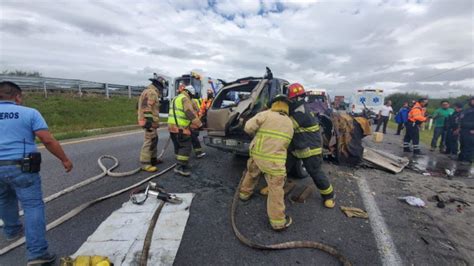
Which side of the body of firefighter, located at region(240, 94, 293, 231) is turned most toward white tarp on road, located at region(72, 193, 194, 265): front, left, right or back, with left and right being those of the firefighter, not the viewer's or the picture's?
left

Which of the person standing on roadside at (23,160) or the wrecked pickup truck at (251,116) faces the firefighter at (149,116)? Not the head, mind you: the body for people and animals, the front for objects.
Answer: the person standing on roadside

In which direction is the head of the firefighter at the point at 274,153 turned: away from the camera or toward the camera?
away from the camera

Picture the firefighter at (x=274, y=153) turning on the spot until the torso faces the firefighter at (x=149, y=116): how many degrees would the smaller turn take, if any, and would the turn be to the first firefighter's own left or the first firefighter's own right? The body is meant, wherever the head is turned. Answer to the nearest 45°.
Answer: approximately 45° to the first firefighter's own left

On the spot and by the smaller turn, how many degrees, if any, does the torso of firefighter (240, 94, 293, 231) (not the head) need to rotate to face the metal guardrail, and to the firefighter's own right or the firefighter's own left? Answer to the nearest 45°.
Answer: approximately 45° to the firefighter's own left

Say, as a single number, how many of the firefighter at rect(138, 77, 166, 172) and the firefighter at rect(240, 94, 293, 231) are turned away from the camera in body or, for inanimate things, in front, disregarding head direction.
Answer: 1

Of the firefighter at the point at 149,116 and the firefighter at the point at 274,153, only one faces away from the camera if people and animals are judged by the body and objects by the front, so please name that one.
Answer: the firefighter at the point at 274,153

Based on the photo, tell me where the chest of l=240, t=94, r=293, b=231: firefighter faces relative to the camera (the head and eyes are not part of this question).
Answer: away from the camera

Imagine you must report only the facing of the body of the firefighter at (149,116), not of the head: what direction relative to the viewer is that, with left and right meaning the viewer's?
facing to the right of the viewer
